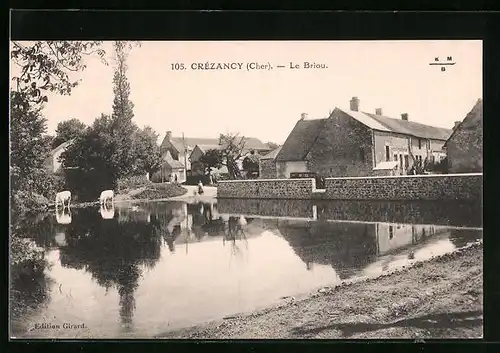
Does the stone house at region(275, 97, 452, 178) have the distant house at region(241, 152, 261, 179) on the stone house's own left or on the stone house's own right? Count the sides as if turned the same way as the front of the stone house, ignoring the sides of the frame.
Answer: on the stone house's own right

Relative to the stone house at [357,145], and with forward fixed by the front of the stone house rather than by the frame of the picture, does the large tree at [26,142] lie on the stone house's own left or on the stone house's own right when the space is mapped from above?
on the stone house's own right
